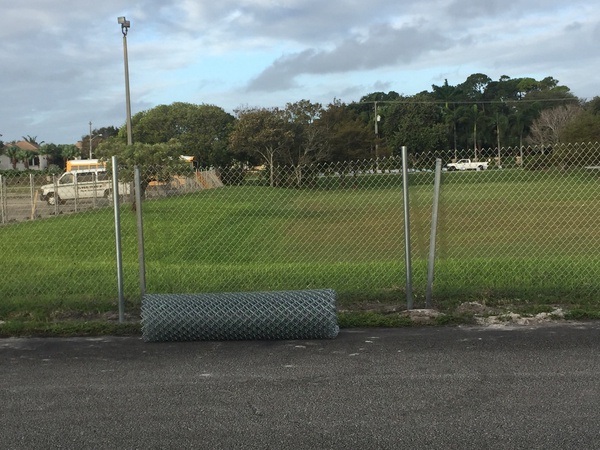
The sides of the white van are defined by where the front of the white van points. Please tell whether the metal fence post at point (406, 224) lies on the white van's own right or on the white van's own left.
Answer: on the white van's own left

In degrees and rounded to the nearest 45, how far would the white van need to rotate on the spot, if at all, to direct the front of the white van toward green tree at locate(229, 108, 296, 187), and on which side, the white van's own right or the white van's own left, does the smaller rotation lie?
approximately 135° to the white van's own right

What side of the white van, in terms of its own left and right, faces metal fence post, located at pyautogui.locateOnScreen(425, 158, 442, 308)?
left

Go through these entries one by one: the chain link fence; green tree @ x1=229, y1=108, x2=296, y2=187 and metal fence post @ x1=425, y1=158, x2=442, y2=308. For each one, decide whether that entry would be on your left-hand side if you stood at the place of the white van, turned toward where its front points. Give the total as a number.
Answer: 2

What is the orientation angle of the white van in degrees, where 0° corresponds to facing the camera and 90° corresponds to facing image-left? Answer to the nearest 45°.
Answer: approximately 90°

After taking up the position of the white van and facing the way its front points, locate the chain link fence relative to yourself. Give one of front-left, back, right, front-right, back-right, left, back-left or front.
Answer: left

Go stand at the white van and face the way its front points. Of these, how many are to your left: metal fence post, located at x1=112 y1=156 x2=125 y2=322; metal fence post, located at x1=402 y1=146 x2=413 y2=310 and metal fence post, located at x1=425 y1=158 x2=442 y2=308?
3

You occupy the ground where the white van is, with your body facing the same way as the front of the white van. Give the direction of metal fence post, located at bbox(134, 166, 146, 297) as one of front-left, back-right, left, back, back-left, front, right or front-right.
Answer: left
